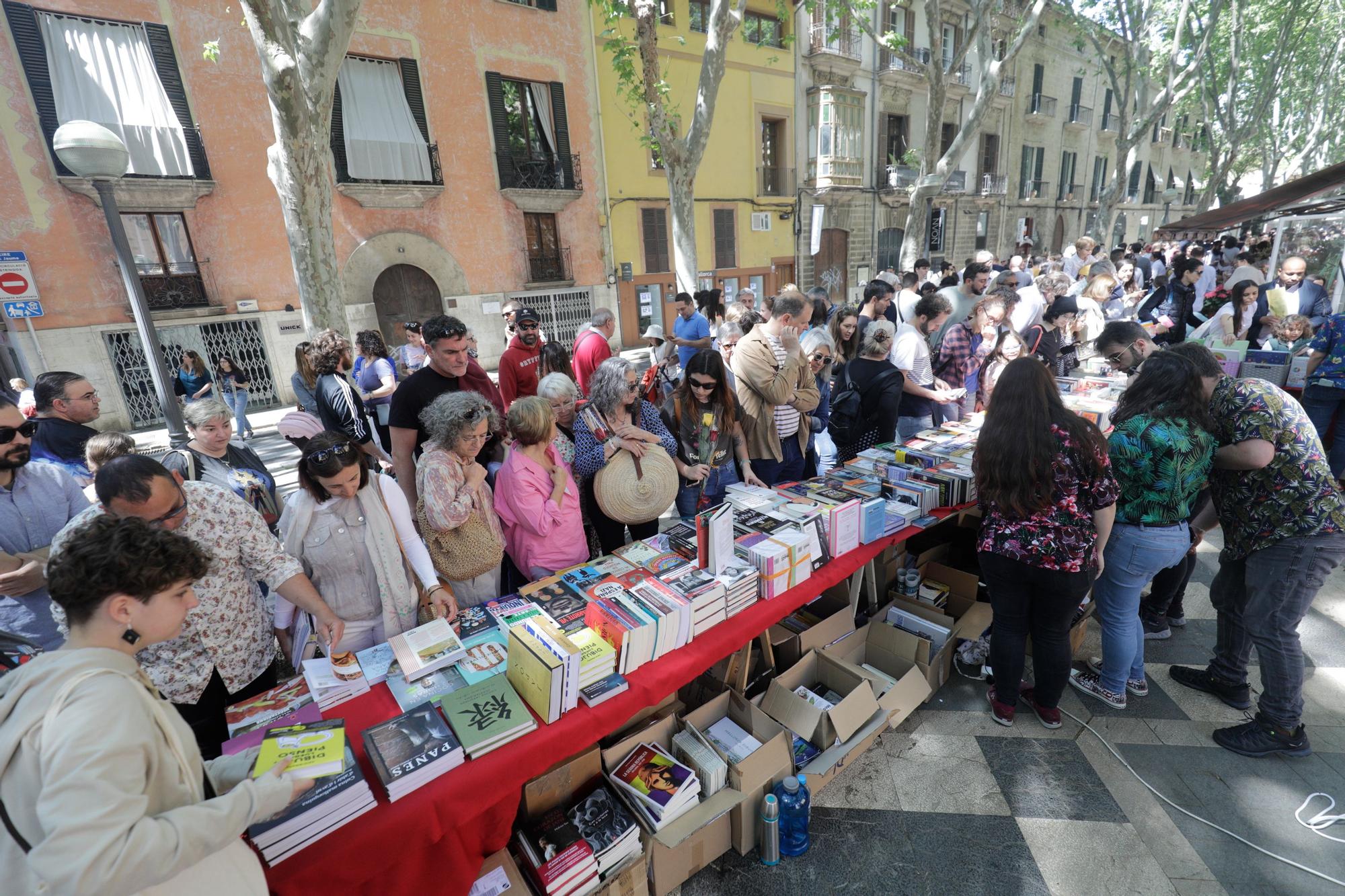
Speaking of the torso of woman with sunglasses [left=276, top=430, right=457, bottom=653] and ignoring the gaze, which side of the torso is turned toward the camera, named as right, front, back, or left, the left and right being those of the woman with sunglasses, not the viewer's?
front

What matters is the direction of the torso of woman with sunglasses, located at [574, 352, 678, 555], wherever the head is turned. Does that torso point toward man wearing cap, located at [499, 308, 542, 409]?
no

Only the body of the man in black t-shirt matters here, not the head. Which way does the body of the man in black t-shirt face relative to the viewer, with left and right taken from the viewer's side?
facing the viewer and to the right of the viewer

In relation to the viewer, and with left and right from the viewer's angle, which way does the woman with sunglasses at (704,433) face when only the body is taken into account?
facing the viewer

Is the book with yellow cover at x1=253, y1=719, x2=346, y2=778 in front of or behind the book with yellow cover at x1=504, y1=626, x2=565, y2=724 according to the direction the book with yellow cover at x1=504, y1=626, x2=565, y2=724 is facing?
in front

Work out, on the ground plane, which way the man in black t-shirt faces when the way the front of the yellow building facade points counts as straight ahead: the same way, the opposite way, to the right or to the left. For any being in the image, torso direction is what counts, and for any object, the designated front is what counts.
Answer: the same way

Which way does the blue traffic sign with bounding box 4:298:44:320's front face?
toward the camera

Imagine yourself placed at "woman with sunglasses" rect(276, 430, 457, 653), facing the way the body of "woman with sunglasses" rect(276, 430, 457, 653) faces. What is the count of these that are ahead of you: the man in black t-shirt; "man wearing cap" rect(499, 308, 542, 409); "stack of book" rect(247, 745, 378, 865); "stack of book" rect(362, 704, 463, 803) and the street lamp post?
2

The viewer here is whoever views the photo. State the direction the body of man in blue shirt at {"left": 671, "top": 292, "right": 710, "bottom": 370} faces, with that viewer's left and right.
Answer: facing the viewer and to the left of the viewer

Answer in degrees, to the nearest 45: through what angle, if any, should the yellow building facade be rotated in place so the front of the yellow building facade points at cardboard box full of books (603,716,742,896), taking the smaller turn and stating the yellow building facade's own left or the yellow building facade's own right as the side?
approximately 45° to the yellow building facade's own right

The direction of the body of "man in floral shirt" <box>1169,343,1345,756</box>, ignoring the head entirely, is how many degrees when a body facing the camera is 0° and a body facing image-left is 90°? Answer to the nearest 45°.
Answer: approximately 90°

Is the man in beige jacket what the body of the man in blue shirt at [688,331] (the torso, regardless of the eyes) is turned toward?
no

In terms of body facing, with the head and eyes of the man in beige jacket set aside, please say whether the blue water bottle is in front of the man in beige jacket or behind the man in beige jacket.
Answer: in front

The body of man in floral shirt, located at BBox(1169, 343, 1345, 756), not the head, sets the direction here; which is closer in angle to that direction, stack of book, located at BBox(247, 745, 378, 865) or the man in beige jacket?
the man in beige jacket

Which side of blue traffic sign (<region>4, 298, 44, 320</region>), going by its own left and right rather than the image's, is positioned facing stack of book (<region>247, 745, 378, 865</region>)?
front

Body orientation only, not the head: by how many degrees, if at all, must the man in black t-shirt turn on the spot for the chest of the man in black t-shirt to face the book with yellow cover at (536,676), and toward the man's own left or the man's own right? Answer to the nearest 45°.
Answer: approximately 45° to the man's own right

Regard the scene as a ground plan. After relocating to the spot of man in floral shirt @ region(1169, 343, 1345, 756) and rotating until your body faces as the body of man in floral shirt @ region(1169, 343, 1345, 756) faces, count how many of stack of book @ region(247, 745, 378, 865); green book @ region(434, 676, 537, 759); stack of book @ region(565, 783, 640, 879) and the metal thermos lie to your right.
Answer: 0

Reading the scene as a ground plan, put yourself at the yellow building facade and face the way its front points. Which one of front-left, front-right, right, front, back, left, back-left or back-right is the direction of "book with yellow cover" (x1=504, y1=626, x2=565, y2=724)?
front-right

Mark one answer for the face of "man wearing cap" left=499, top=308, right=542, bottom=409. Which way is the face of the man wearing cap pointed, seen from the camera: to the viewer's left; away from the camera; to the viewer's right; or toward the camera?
toward the camera

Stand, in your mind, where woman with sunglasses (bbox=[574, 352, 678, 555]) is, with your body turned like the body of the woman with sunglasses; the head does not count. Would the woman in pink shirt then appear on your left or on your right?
on your right
